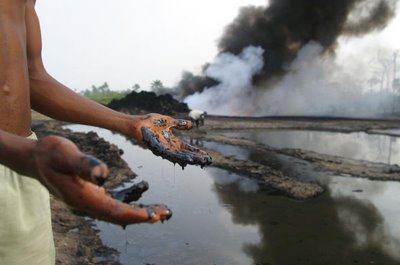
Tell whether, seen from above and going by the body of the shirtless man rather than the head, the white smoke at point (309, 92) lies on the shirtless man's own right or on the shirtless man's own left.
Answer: on the shirtless man's own left

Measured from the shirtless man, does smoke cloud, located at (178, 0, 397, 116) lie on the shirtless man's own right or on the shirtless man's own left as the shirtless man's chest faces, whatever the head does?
on the shirtless man's own left

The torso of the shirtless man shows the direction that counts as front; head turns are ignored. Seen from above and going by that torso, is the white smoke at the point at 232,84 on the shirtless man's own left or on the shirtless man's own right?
on the shirtless man's own left
